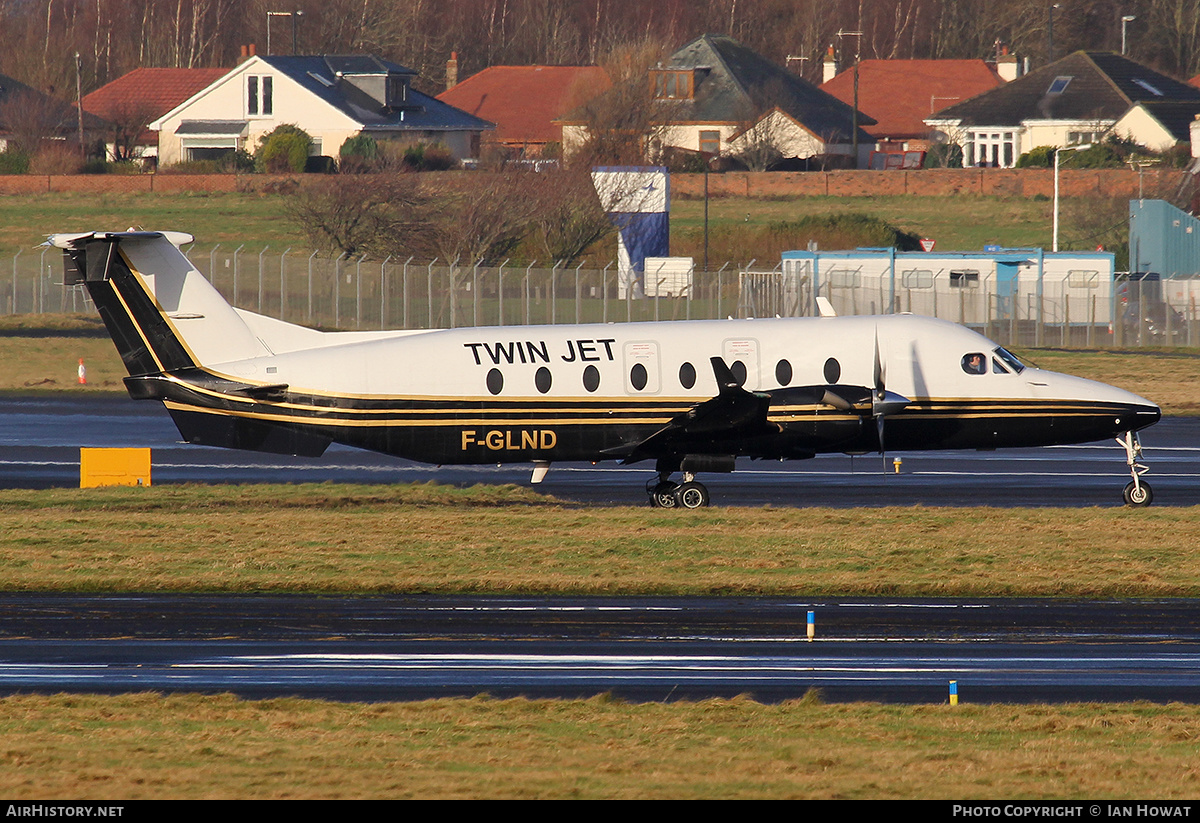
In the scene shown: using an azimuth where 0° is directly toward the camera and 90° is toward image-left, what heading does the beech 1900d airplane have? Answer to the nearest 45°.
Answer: approximately 270°
